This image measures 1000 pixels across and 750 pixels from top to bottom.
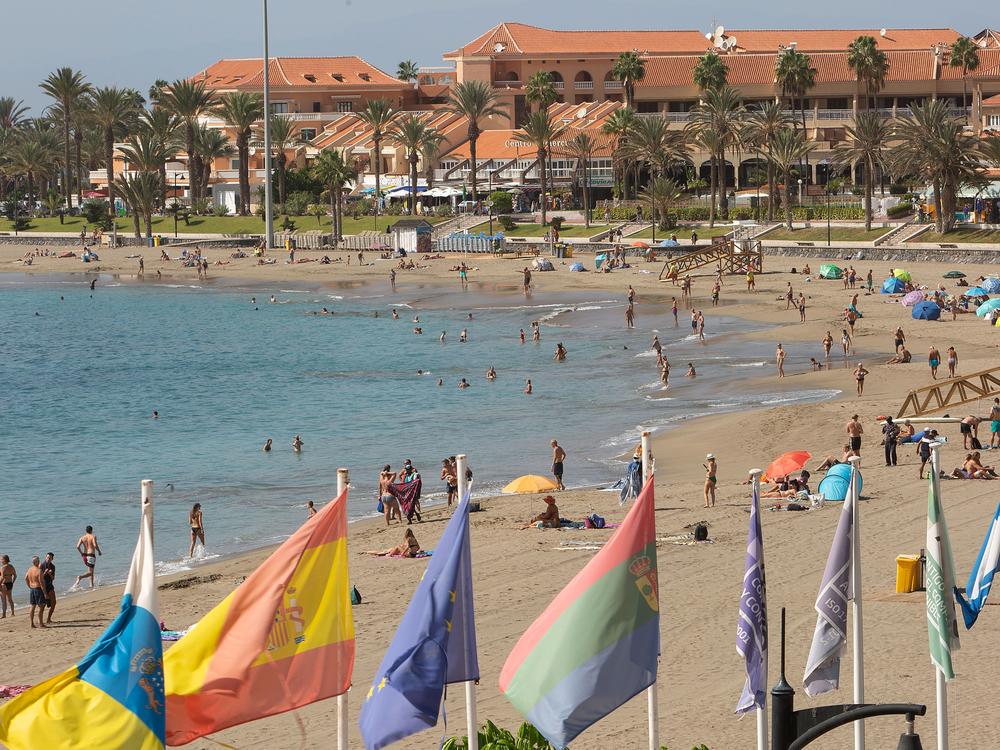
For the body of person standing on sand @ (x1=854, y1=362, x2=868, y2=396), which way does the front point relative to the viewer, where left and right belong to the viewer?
facing the viewer

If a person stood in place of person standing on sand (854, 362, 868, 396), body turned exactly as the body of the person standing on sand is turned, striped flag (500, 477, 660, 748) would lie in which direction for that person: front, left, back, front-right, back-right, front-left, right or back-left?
front

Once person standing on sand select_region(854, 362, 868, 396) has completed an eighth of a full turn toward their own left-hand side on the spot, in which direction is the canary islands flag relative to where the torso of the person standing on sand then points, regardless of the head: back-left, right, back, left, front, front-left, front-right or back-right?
front-right
